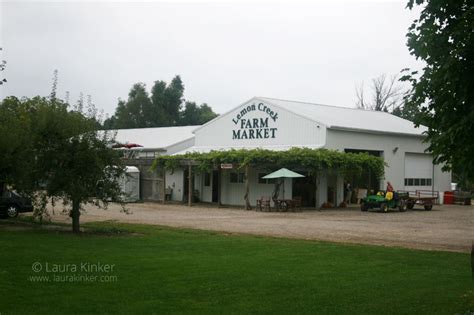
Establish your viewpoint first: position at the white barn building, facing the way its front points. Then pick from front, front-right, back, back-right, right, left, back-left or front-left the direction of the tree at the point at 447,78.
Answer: front-left
